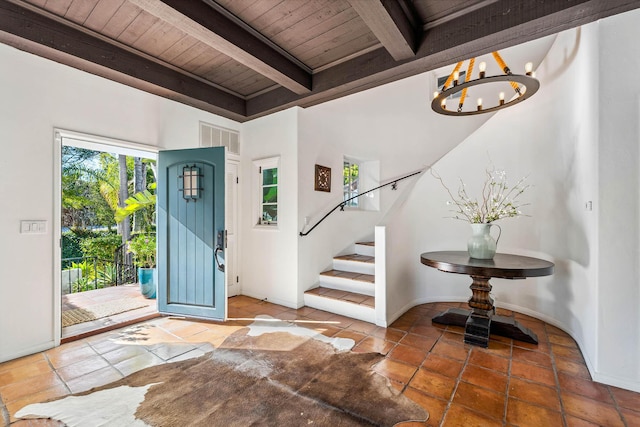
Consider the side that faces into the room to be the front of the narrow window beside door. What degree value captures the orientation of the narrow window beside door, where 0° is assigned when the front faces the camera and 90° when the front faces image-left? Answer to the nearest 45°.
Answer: approximately 45°

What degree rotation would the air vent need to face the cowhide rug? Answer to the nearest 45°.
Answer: approximately 45° to its right

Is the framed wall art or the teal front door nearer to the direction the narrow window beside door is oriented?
the teal front door

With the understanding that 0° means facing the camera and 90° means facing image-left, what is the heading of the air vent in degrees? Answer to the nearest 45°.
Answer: approximately 315°
